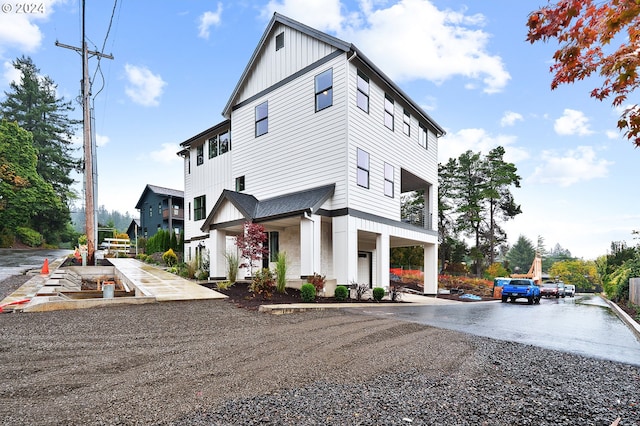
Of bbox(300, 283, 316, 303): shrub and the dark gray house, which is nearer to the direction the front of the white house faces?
the shrub

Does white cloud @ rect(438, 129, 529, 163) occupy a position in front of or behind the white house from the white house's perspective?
behind

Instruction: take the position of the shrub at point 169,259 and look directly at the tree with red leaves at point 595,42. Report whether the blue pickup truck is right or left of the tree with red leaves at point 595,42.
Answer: left

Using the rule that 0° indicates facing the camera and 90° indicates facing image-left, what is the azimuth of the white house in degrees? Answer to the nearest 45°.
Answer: approximately 45°

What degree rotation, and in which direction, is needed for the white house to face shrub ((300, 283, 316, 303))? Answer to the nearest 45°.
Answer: approximately 45° to its left

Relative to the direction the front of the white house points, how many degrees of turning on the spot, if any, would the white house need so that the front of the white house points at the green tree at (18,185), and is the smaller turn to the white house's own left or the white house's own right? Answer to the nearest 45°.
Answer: approximately 90° to the white house's own right

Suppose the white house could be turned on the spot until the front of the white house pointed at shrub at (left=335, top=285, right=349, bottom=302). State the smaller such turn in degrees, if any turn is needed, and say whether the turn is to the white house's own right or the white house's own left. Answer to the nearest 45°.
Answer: approximately 45° to the white house's own left
